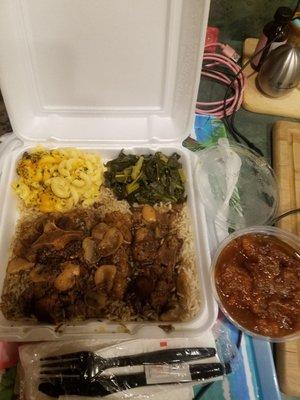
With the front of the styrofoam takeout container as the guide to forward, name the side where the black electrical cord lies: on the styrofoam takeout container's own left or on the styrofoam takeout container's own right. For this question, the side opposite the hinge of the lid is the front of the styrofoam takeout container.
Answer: on the styrofoam takeout container's own left

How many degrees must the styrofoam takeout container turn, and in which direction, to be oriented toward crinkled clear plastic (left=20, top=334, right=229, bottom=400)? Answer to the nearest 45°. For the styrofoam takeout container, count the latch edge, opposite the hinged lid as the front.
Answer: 0° — it already faces it

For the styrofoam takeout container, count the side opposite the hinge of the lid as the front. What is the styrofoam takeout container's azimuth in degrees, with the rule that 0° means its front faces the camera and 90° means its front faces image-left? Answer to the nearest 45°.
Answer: approximately 0°

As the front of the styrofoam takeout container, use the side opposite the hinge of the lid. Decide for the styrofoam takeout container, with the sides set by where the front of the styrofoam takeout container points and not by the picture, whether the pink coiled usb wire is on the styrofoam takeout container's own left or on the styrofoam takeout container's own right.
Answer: on the styrofoam takeout container's own left

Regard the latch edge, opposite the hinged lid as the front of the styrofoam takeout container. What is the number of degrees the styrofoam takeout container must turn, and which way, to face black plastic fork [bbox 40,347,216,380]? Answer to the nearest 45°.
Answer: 0° — it already faces it
